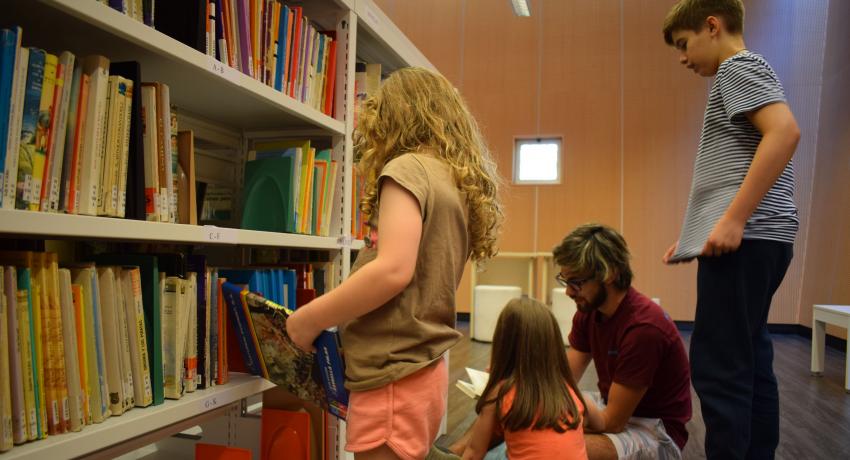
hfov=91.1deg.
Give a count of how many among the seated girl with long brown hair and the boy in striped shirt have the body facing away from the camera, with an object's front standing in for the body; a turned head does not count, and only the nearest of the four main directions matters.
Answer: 1

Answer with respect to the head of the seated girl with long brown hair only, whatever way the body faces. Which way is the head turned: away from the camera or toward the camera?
away from the camera

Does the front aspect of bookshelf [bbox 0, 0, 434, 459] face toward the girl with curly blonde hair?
yes

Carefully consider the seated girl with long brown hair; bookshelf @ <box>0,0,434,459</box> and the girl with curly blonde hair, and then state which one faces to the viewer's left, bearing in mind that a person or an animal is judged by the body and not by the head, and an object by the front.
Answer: the girl with curly blonde hair

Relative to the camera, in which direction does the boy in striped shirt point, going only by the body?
to the viewer's left

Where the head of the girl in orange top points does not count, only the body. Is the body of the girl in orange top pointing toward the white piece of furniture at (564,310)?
yes

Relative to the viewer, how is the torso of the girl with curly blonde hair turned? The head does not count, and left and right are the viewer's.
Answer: facing to the left of the viewer

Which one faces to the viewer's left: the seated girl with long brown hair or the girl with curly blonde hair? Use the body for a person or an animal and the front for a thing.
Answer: the girl with curly blonde hair

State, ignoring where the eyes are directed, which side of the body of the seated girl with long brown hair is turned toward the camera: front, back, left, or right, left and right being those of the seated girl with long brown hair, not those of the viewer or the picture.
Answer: back

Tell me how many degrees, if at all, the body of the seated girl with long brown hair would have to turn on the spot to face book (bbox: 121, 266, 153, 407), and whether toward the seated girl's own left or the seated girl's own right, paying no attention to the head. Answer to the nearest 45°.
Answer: approximately 135° to the seated girl's own left

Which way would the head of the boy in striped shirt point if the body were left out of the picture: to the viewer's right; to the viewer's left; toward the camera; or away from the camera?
to the viewer's left

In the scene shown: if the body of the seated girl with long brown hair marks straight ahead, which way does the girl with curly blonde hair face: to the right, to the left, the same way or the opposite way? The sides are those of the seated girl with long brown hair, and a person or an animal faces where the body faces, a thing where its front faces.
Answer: to the left

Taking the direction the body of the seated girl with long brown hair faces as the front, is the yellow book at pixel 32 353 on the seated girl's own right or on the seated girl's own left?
on the seated girl's own left
